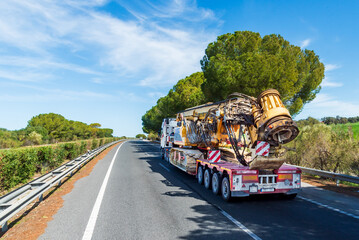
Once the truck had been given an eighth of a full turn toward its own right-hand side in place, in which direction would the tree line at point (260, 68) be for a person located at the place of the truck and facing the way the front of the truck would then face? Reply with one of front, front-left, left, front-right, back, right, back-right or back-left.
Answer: front

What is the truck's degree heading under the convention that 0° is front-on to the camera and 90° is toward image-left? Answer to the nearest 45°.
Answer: approximately 135°

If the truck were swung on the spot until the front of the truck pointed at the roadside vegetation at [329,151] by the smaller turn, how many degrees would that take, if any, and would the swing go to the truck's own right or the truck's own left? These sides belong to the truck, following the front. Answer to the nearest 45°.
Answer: approximately 90° to the truck's own right
